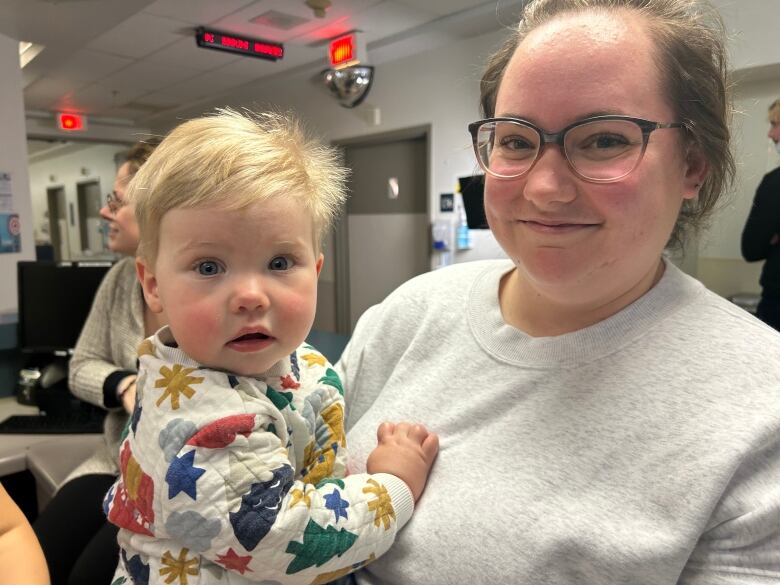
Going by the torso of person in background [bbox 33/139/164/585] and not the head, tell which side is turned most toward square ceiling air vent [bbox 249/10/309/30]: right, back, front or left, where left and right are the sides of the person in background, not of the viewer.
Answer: back

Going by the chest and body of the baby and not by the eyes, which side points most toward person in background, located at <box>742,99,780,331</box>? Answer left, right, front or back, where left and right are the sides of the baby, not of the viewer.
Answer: left

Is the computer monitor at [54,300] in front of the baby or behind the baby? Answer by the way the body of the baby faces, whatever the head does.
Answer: behind

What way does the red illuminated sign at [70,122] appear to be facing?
toward the camera

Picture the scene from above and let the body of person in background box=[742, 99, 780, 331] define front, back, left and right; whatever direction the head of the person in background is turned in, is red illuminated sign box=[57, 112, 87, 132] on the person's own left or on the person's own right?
on the person's own right

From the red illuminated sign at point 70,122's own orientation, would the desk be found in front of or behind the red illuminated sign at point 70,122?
in front

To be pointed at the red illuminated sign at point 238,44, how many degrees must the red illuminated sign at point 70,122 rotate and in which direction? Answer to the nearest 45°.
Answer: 0° — it already faces it

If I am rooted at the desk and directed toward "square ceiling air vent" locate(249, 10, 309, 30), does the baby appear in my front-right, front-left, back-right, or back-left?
back-right

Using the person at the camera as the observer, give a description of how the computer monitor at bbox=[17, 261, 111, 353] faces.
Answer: facing the viewer

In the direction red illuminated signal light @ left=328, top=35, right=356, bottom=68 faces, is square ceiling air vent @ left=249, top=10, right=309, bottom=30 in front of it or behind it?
in front
